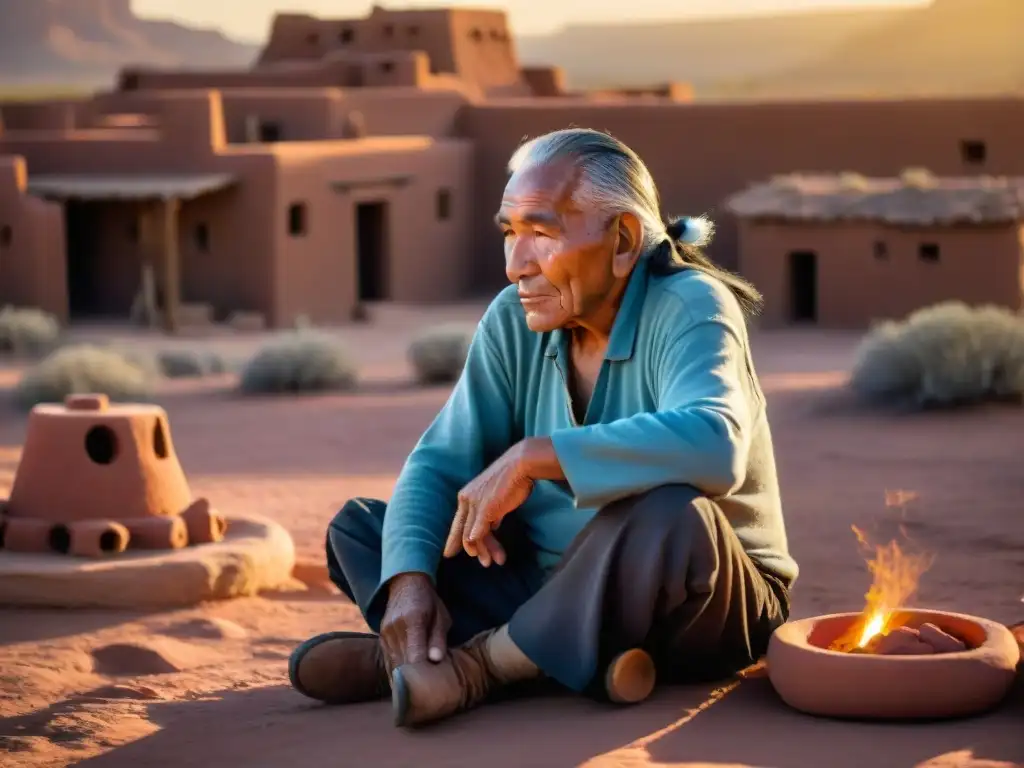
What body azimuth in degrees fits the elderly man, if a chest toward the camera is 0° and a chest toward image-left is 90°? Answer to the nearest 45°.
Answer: approximately 45°

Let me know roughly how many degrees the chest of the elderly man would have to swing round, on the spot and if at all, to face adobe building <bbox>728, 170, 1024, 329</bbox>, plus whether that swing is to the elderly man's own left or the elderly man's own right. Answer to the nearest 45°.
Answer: approximately 135° to the elderly man's own right

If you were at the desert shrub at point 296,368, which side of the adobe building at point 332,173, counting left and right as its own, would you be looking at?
front

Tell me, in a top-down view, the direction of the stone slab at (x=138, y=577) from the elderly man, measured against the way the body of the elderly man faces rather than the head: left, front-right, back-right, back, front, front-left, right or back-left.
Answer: right

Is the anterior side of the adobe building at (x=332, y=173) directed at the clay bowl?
yes

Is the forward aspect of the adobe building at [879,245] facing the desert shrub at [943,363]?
yes

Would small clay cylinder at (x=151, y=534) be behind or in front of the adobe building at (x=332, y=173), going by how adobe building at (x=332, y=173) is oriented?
in front

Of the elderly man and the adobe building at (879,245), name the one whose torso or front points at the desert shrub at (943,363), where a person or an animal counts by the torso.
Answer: the adobe building

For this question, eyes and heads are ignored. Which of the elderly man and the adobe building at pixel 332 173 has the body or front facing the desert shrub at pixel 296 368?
the adobe building

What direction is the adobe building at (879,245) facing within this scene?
toward the camera

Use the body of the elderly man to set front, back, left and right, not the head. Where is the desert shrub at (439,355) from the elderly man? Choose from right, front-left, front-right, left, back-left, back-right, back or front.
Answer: back-right

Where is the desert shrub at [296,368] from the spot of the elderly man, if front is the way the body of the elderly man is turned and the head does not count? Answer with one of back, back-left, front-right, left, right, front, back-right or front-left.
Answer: back-right

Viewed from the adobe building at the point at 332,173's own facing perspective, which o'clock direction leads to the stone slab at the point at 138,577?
The stone slab is roughly at 12 o'clock from the adobe building.

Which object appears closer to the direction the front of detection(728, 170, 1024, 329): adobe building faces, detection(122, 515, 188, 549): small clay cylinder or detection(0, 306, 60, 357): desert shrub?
the small clay cylinder
